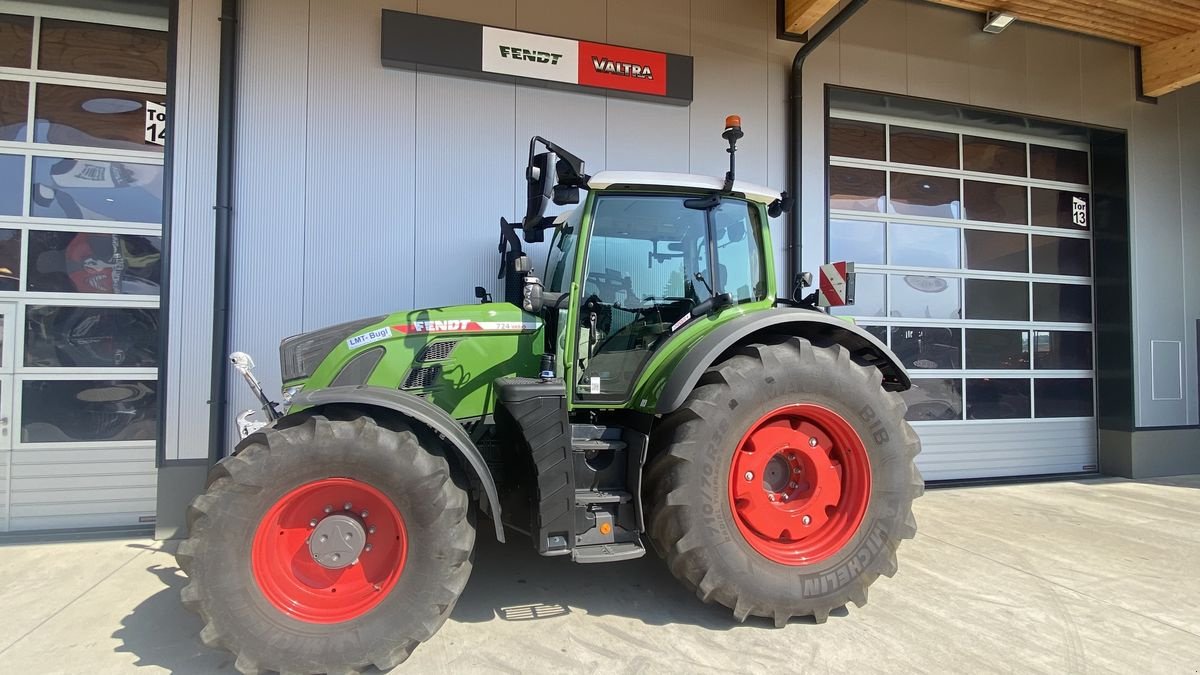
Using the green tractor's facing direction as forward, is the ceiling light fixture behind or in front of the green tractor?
behind

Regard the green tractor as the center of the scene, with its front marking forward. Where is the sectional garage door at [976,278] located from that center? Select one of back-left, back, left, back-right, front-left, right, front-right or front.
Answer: back-right

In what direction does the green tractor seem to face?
to the viewer's left
